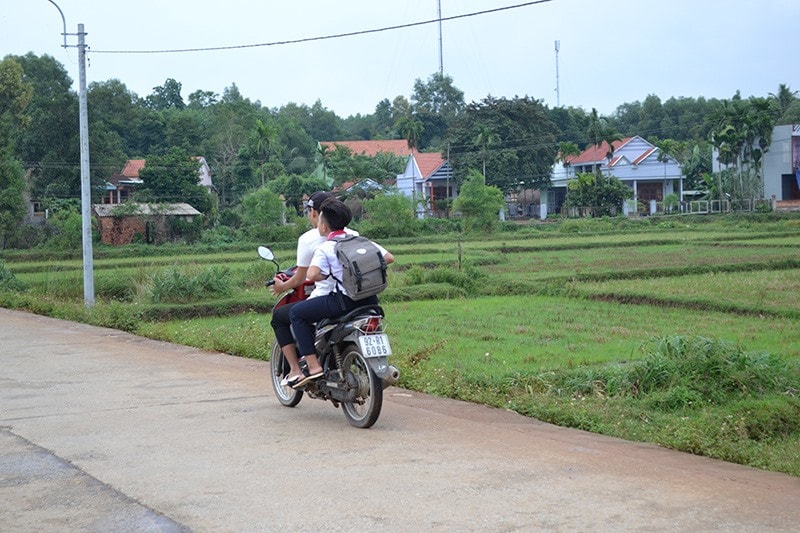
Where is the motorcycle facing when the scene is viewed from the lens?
facing away from the viewer and to the left of the viewer

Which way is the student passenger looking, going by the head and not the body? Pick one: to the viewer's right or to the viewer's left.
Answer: to the viewer's left

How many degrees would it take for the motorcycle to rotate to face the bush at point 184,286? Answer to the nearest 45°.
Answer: approximately 45° to its right

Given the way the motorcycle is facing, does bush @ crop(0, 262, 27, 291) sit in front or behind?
in front

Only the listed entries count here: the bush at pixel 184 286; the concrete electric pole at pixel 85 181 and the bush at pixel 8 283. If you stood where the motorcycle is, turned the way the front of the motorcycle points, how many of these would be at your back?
0
